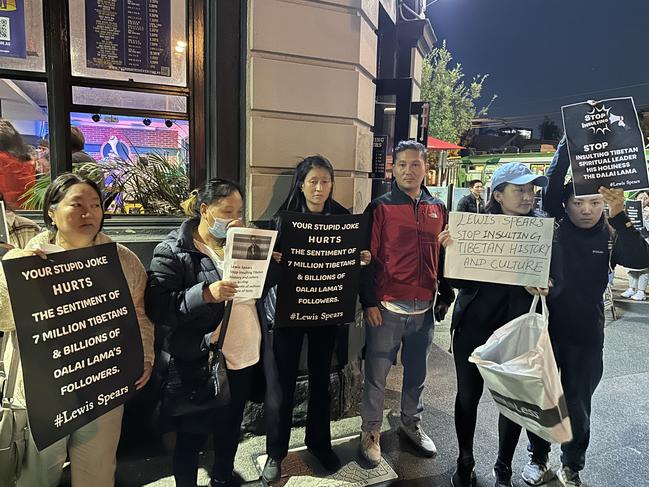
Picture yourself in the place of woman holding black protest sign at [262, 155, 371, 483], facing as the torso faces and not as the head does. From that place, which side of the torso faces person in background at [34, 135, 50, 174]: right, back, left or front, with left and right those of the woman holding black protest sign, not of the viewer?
right

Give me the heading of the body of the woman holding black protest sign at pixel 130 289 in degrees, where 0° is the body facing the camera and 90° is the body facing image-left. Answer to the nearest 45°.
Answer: approximately 0°

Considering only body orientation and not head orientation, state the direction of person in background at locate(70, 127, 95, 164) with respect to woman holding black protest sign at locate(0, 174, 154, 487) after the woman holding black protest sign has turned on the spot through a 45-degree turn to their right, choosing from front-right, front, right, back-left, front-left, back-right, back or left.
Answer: back-right

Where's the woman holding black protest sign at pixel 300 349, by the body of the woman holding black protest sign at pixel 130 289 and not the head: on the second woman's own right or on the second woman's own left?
on the second woman's own left

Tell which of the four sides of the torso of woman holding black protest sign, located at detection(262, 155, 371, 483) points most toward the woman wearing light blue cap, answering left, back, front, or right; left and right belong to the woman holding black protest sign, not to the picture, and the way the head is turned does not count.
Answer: left

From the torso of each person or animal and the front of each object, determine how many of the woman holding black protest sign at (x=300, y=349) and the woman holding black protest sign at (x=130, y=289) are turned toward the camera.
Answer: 2

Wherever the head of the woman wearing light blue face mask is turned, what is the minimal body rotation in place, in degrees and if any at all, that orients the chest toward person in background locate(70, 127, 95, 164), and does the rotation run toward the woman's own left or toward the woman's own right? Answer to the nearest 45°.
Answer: approximately 180°

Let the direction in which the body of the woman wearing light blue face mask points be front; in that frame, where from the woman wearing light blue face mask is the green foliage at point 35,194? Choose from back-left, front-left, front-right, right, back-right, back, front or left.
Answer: back

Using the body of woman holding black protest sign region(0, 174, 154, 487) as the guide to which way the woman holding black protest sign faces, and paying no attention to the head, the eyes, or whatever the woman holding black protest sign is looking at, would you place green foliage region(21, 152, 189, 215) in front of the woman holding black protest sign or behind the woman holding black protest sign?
behind

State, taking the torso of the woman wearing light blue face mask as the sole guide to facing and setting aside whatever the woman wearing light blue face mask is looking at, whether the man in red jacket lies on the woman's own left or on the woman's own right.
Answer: on the woman's own left
